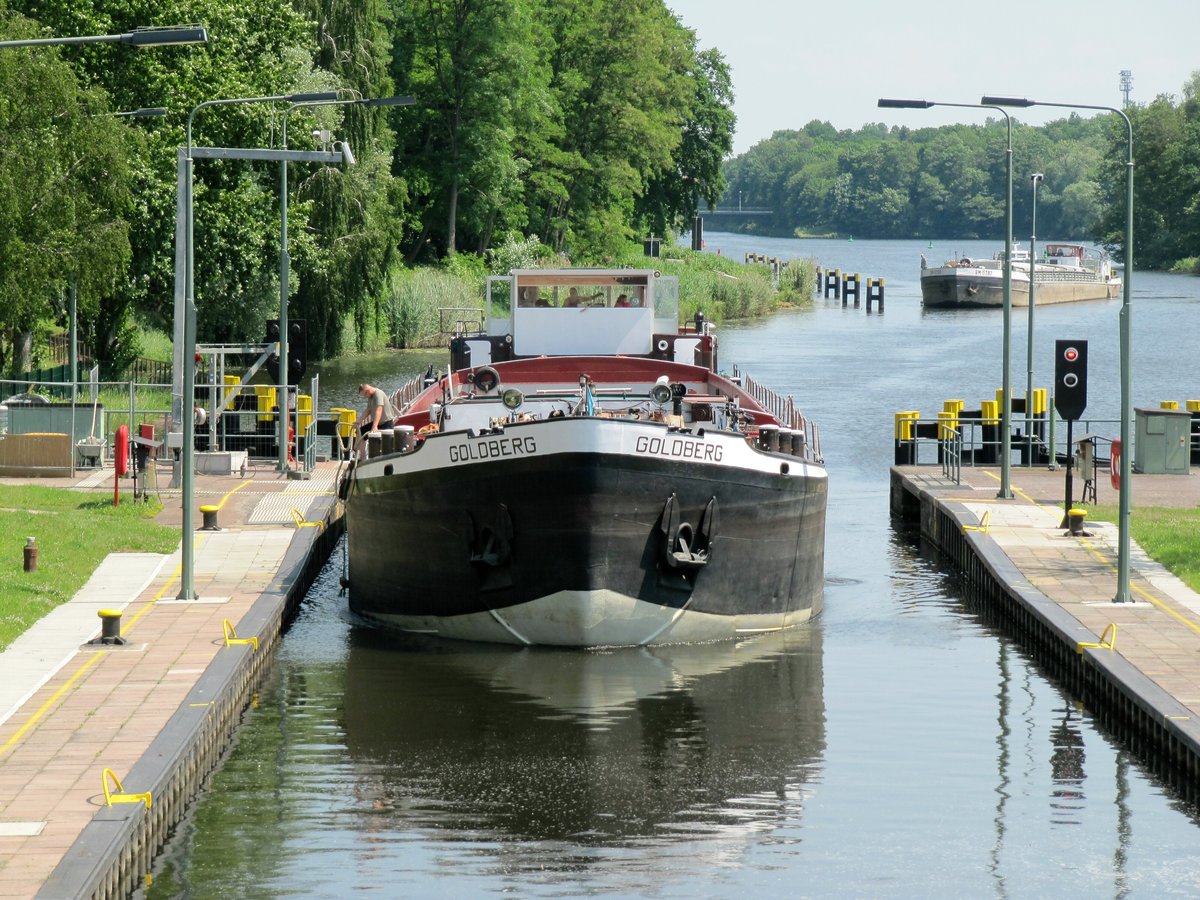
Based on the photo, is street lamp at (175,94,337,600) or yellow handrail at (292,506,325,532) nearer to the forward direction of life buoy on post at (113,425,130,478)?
the yellow handrail

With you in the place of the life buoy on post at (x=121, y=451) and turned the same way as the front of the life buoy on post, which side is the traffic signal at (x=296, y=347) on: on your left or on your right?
on your left

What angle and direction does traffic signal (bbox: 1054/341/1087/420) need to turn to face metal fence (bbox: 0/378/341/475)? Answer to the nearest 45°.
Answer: approximately 90° to its right

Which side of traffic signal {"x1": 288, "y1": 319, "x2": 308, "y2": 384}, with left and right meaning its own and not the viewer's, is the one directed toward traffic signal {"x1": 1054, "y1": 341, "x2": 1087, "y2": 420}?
right

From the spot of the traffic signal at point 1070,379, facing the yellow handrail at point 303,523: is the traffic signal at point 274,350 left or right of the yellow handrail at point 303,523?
right

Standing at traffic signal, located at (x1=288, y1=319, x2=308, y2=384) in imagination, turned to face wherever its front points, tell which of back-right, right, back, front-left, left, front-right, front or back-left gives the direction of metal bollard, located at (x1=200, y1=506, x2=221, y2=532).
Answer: back

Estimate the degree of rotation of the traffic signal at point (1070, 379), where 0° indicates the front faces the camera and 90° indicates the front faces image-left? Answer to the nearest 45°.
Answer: approximately 0°

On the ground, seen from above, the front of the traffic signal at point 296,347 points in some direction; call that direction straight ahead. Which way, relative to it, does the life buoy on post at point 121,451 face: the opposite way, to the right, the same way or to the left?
to the right

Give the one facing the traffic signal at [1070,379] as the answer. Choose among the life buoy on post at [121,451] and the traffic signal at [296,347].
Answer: the life buoy on post

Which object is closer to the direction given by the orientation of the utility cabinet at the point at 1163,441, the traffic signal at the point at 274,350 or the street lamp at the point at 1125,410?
the street lamp

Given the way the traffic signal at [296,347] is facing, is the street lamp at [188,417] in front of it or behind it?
behind

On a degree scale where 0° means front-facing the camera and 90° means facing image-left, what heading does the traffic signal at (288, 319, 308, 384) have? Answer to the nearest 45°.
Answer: approximately 180°

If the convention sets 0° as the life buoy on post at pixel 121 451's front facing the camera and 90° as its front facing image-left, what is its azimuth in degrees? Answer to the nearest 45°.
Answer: approximately 270°

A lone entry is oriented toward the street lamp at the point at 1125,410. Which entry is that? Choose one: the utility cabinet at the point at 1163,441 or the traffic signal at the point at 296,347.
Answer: the utility cabinet
